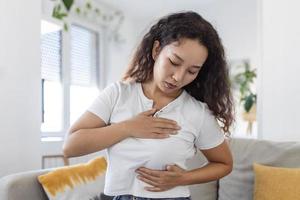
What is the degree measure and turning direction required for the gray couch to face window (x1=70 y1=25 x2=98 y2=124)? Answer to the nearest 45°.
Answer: approximately 135° to its right

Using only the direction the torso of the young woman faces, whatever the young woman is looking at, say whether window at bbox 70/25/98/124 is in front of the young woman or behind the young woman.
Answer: behind

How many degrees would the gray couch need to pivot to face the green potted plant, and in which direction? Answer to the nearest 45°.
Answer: approximately 180°

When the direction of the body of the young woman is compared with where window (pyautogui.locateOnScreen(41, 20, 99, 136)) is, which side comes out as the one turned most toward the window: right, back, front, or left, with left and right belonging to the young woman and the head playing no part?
back

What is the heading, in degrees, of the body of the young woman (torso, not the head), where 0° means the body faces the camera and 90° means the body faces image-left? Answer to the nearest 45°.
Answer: approximately 0°

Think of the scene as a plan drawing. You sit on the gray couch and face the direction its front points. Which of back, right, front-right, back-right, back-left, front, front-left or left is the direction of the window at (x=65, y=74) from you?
back-right

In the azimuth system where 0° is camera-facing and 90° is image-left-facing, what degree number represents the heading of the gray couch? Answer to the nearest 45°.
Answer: approximately 0°

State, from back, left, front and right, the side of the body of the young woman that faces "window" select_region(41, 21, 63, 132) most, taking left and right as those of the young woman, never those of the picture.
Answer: back
